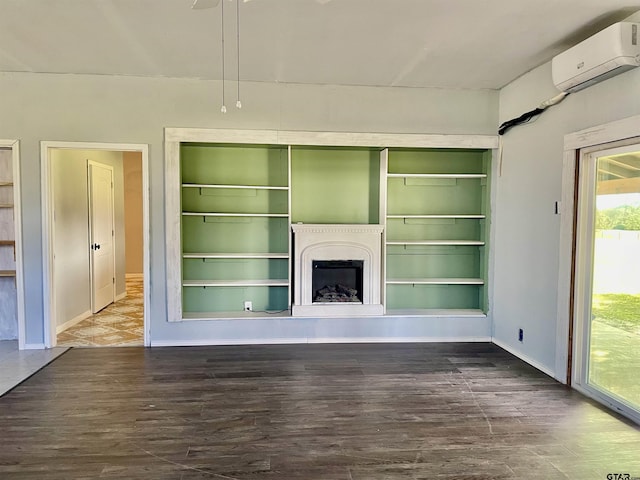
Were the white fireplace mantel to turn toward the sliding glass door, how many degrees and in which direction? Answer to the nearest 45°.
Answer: approximately 45° to its left

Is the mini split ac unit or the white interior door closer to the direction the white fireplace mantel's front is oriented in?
the mini split ac unit

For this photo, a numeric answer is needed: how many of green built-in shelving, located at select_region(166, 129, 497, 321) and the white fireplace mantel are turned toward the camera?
2

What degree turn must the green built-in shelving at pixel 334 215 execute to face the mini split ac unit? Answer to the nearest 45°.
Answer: approximately 45° to its left

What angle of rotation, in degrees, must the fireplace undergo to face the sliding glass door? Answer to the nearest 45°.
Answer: approximately 45° to its left

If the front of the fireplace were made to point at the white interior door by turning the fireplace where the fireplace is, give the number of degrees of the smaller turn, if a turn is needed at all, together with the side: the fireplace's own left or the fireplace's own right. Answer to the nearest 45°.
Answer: approximately 90° to the fireplace's own right

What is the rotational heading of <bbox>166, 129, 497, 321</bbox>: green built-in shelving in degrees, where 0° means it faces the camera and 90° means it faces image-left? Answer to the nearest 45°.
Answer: approximately 0°

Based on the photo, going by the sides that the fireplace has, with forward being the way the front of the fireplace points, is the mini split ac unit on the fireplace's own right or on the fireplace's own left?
on the fireplace's own left

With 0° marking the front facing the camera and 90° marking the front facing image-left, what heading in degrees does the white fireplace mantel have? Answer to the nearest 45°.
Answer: approximately 0°
